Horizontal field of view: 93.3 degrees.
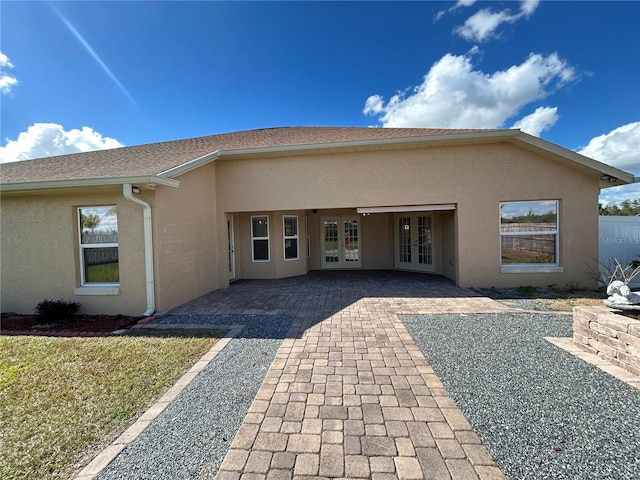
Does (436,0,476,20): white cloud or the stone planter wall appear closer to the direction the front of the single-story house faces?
the stone planter wall

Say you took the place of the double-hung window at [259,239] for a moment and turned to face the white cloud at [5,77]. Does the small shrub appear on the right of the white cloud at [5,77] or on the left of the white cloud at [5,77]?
left

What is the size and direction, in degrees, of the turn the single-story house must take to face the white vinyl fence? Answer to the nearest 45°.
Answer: approximately 90° to its left

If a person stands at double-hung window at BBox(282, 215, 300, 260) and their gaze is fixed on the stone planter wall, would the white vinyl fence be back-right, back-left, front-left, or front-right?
front-left

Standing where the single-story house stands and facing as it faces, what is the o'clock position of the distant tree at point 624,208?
The distant tree is roughly at 2 o'clock from the single-story house.
